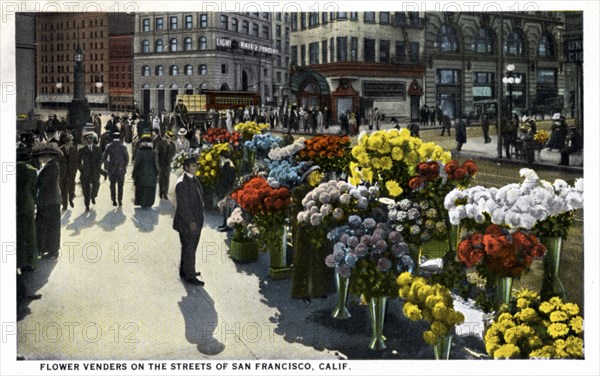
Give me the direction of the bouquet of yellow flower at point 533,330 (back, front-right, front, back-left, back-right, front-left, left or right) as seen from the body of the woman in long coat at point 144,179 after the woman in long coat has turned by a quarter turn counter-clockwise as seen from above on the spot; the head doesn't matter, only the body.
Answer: back-left

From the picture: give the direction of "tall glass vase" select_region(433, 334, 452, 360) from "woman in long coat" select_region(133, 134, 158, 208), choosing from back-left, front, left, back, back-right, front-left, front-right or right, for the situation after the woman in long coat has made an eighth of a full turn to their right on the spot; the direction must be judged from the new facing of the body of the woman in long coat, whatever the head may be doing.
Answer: right

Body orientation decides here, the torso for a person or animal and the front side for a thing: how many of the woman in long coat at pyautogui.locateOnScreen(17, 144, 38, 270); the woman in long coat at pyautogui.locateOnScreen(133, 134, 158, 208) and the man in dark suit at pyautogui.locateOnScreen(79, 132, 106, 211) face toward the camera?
1

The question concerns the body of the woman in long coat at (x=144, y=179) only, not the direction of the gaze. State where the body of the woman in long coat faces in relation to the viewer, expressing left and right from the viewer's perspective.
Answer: facing away from the viewer

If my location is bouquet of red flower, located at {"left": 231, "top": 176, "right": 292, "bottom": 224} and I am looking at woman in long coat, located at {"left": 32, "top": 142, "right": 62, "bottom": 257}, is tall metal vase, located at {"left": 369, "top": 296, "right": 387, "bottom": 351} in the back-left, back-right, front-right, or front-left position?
back-left
